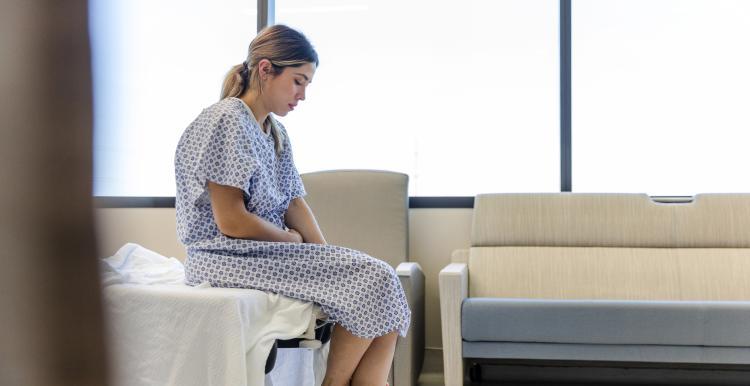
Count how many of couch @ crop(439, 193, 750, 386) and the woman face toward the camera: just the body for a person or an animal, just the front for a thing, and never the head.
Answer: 1

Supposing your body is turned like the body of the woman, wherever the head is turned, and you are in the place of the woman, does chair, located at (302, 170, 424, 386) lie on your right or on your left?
on your left

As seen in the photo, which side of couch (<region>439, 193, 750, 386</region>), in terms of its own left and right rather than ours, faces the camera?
front

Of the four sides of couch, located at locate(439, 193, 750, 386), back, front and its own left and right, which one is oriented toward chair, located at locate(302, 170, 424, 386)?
right

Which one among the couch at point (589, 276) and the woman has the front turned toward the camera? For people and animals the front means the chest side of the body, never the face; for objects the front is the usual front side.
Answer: the couch

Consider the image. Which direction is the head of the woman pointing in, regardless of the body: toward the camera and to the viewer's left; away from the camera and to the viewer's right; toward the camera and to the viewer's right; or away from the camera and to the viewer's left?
toward the camera and to the viewer's right

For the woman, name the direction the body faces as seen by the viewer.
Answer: to the viewer's right

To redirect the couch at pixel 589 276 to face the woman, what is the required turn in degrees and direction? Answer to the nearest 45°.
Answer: approximately 45° to its right
